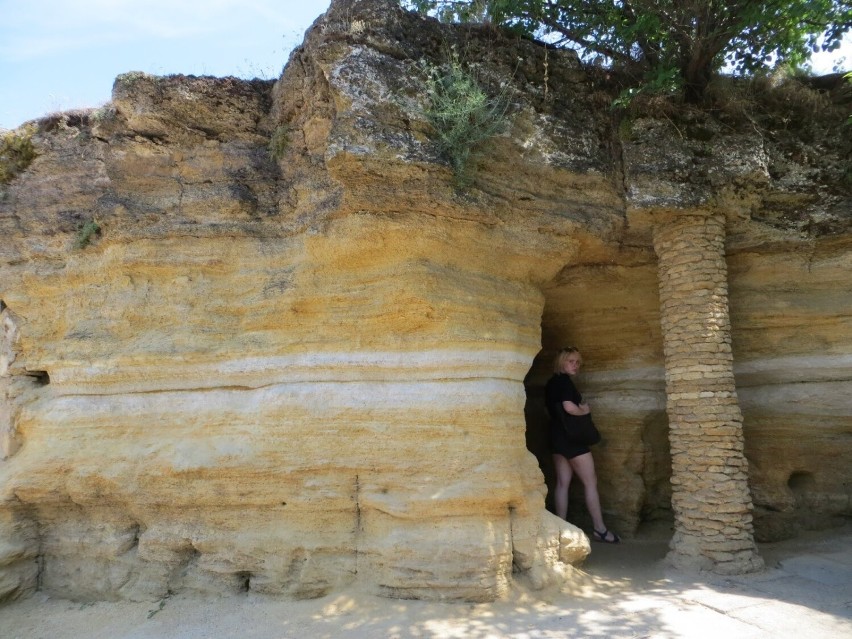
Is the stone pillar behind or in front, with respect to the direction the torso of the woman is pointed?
in front
